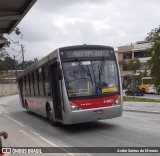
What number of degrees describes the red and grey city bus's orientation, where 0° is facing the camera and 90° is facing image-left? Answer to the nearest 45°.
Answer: approximately 315°

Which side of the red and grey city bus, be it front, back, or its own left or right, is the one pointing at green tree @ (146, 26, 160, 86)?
left
